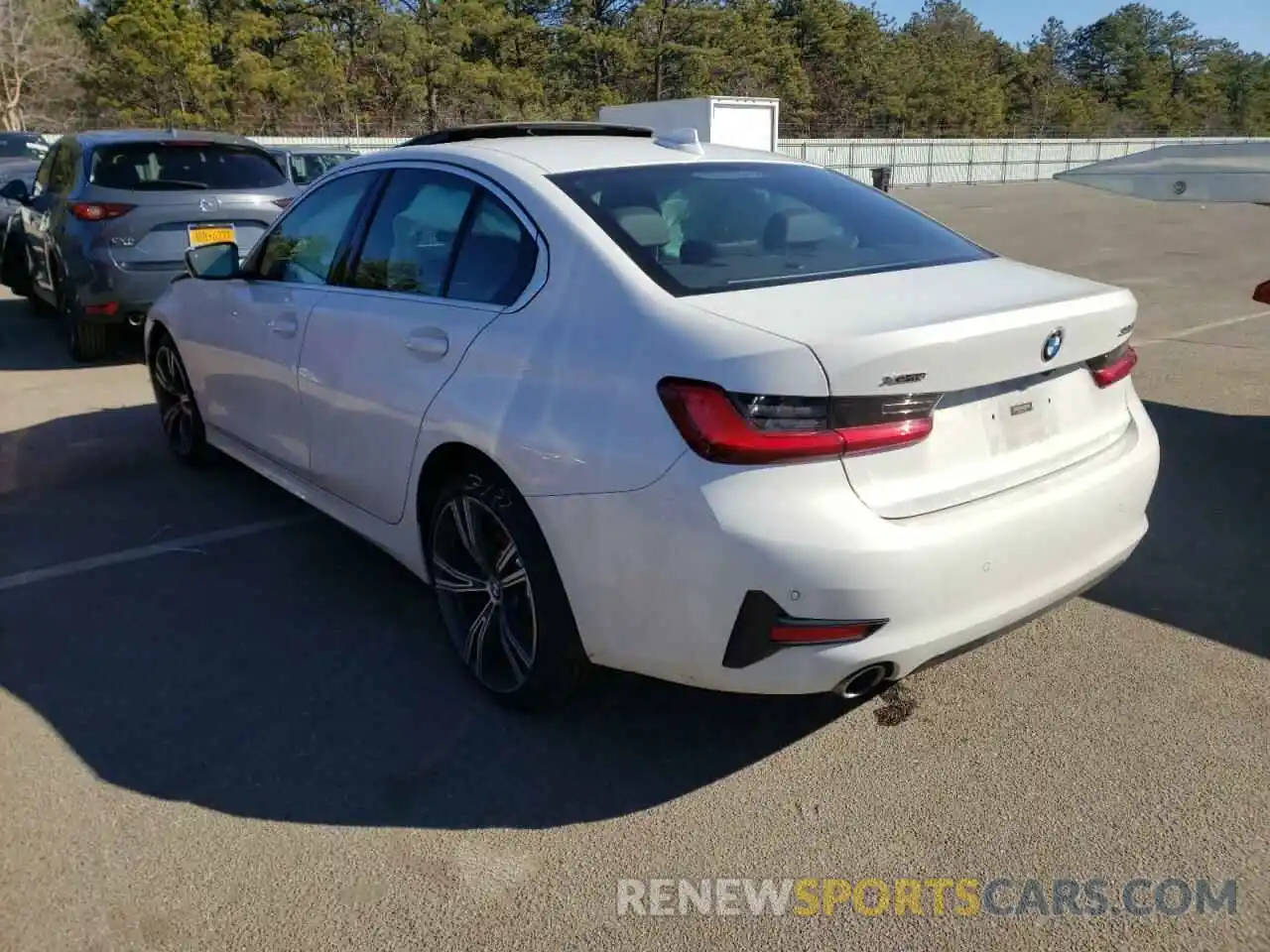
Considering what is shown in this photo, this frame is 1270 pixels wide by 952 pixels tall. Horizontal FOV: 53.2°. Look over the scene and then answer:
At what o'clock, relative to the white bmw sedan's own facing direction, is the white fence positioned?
The white fence is roughly at 2 o'clock from the white bmw sedan.

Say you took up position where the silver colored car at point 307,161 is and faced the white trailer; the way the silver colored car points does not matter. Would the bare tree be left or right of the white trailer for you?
left

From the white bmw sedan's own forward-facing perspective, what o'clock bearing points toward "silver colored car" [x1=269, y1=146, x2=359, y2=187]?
The silver colored car is roughly at 1 o'clock from the white bmw sedan.

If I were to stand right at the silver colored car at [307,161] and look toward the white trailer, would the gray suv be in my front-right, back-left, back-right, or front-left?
back-right

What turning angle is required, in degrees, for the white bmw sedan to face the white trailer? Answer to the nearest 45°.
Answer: approximately 45° to its right

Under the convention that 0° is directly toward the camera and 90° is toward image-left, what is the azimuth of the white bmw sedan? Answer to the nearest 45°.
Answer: approximately 135°

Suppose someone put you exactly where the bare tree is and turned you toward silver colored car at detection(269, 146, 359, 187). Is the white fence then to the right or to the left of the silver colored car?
left
